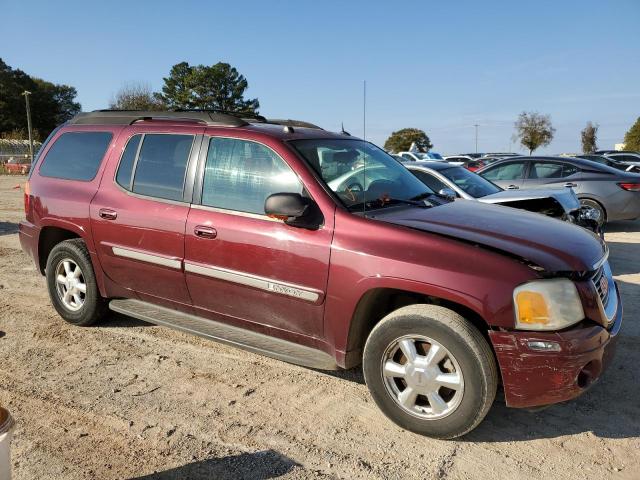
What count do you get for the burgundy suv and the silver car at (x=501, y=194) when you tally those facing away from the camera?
0

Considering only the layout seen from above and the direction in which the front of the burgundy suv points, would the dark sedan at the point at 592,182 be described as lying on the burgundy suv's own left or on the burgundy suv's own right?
on the burgundy suv's own left

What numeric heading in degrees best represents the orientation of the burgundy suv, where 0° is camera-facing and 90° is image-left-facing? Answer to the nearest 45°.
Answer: approximately 315°

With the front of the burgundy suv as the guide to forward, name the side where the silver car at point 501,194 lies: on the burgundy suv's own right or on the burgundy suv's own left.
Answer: on the burgundy suv's own left

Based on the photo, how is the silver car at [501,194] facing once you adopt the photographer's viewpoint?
facing the viewer and to the right of the viewer

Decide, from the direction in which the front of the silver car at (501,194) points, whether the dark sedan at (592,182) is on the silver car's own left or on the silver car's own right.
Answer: on the silver car's own left

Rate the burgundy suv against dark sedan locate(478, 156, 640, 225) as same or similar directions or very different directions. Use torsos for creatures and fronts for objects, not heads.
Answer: very different directions

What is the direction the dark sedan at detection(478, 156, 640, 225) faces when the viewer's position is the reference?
facing away from the viewer and to the left of the viewer
